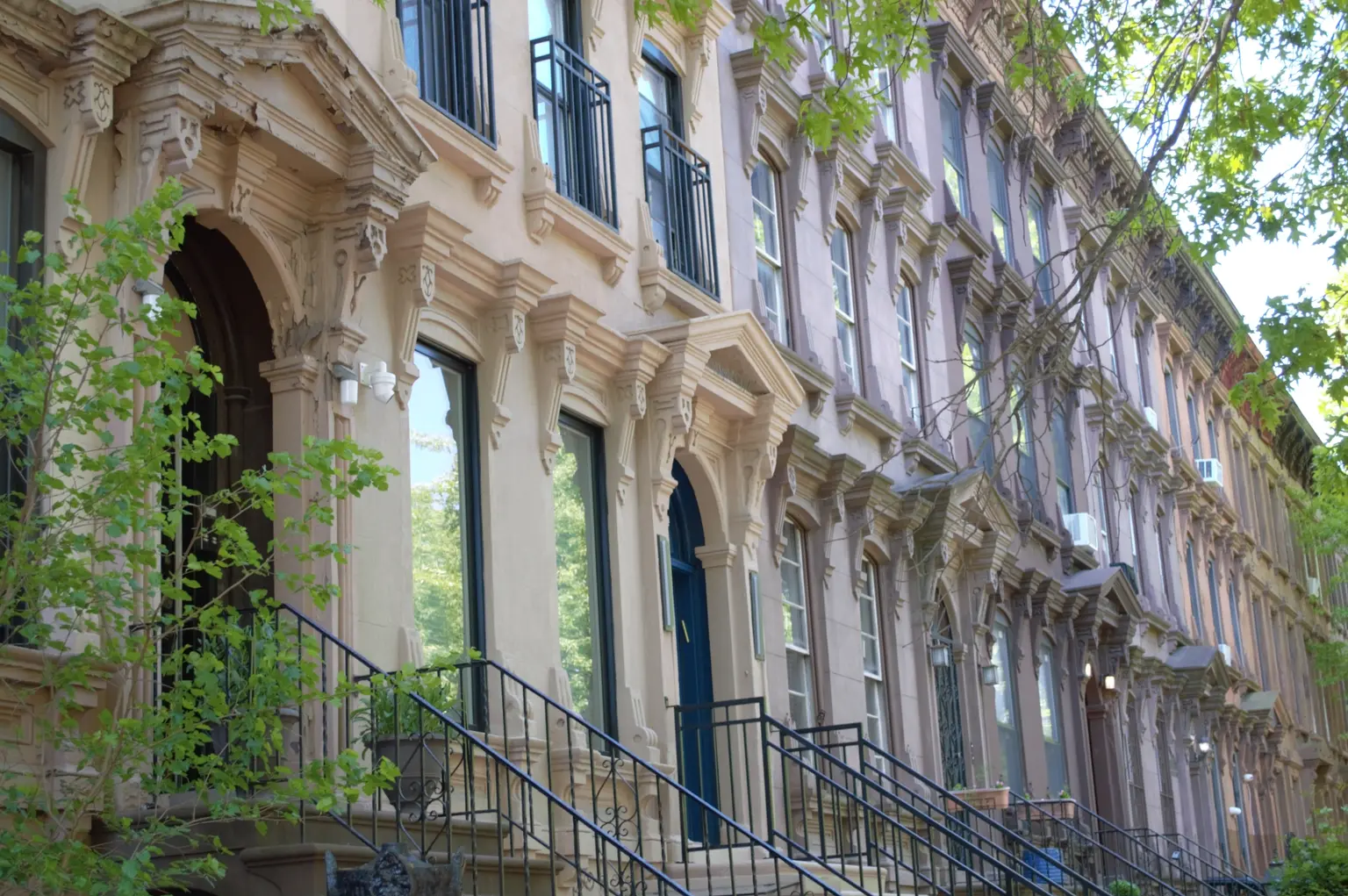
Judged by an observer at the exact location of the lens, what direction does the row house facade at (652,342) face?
facing the viewer and to the right of the viewer

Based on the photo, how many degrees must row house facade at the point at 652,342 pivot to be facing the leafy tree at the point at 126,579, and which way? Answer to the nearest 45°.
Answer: approximately 45° to its right

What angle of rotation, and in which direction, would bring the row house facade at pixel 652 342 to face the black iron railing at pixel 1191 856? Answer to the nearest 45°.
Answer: approximately 90° to its left
